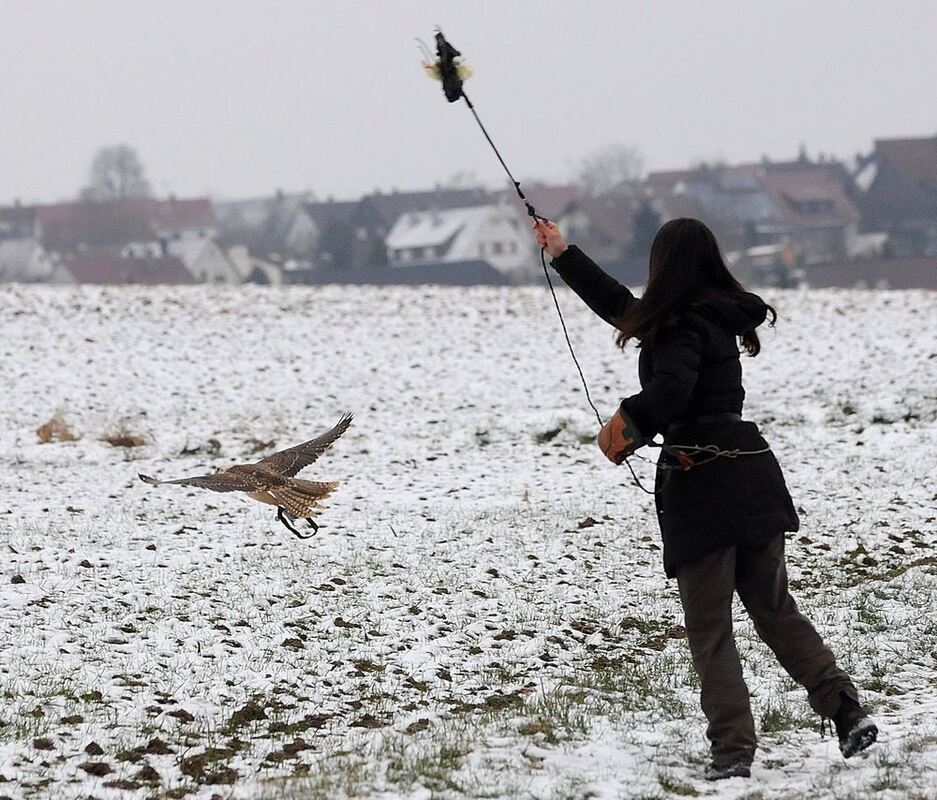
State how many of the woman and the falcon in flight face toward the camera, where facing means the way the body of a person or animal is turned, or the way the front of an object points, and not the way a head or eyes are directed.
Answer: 0

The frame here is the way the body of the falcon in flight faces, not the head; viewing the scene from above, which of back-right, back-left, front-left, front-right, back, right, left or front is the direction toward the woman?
back

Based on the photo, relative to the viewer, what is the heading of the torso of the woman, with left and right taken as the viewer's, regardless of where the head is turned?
facing away from the viewer and to the left of the viewer

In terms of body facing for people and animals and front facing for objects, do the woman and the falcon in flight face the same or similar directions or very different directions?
same or similar directions

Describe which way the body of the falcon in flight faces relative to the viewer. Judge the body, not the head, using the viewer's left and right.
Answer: facing away from the viewer and to the left of the viewer

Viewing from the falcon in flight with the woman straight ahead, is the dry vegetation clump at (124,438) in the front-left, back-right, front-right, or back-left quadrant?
back-left

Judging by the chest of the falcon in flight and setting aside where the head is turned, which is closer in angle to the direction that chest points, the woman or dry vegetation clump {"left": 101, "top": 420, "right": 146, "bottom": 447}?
the dry vegetation clump

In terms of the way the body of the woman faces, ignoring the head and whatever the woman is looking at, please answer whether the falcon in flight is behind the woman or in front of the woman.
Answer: in front

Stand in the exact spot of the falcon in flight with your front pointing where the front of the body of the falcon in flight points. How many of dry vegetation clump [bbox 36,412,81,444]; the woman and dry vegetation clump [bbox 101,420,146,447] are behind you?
1

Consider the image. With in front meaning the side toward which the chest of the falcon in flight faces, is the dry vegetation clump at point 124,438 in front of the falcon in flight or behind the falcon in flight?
in front

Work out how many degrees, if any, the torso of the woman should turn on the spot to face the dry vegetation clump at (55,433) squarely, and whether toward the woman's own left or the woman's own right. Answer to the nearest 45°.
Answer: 0° — they already face it

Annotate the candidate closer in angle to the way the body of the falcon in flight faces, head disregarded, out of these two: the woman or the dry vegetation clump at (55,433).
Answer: the dry vegetation clump
